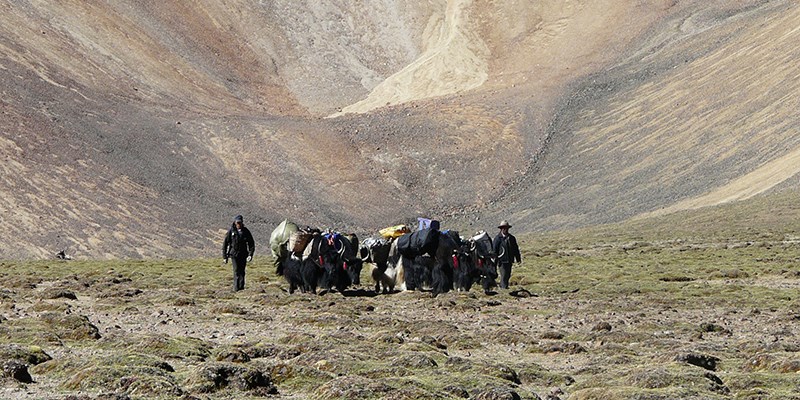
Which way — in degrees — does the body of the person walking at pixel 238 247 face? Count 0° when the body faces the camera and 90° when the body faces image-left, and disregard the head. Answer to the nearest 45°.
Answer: approximately 0°

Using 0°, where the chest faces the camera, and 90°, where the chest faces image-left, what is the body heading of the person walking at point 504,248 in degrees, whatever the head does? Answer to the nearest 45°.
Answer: approximately 0°

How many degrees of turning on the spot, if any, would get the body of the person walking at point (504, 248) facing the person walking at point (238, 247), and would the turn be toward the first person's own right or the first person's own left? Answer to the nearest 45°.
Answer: approximately 90° to the first person's own right

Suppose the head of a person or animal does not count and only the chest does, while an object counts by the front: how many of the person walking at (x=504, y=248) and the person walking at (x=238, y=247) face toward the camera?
2

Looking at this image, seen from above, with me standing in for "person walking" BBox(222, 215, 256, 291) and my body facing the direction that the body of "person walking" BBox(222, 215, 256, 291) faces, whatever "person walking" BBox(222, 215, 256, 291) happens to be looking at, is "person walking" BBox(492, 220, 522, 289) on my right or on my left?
on my left
